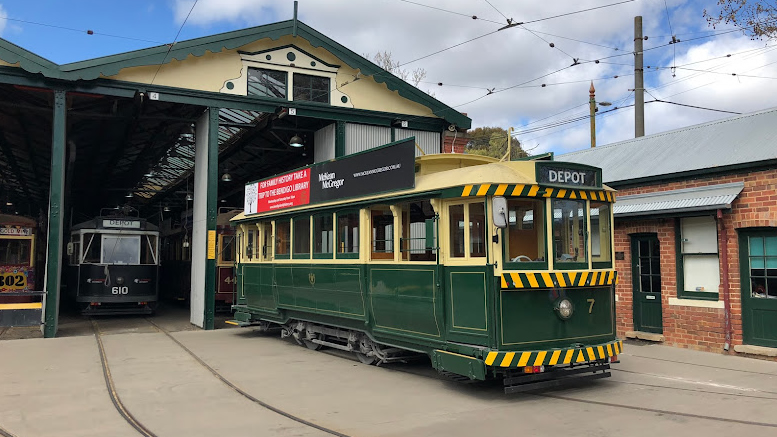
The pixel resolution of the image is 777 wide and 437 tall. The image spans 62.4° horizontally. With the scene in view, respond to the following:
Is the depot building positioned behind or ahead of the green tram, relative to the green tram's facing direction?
behind

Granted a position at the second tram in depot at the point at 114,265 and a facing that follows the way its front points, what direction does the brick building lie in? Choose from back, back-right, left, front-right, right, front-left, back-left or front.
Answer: front-left

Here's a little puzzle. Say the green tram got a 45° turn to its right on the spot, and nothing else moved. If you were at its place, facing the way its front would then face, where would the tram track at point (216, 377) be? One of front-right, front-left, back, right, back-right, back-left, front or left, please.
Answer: right

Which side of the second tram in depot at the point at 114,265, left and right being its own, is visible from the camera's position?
front

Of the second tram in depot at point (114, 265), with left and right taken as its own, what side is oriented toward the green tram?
front

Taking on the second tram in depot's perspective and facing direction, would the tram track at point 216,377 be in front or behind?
in front

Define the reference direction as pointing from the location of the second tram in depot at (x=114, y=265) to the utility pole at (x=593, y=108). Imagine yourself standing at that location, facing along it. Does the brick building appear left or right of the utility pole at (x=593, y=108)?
right

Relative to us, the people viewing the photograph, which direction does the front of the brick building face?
facing the viewer and to the left of the viewer

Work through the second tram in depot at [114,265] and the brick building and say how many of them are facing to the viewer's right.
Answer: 0

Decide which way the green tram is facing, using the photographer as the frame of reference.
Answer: facing the viewer and to the right of the viewer

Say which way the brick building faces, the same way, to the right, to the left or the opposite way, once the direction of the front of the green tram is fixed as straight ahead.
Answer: to the right
